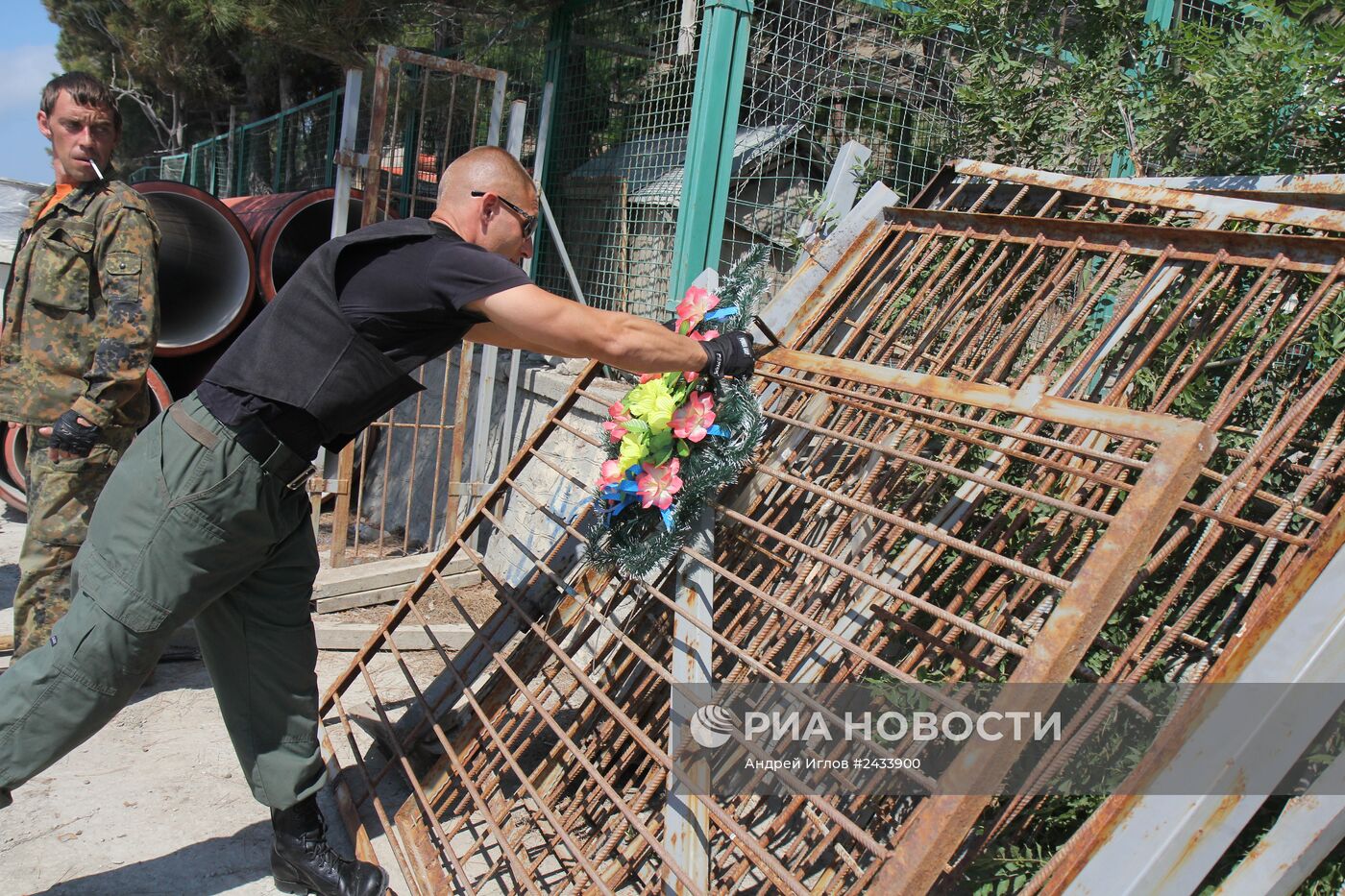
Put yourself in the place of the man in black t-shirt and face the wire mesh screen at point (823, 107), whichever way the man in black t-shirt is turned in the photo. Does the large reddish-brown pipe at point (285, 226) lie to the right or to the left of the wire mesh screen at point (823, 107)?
left

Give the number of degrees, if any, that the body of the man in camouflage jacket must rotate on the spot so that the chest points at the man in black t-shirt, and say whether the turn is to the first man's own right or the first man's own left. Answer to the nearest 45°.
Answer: approximately 45° to the first man's own left

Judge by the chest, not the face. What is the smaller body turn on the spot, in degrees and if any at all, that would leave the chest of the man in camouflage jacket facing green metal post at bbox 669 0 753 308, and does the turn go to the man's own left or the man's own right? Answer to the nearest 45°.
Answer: approximately 135° to the man's own left

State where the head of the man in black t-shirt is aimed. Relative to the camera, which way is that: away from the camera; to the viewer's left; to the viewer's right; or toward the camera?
to the viewer's right

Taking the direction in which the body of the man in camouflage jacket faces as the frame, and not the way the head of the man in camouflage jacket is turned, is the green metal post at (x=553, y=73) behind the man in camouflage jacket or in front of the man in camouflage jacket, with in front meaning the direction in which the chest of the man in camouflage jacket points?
behind

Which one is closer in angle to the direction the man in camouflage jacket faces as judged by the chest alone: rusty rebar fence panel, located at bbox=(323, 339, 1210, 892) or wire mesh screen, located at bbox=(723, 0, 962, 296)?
the rusty rebar fence panel

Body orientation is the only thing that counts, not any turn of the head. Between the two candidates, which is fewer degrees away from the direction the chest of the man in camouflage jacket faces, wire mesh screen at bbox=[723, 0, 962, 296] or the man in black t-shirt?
the man in black t-shirt

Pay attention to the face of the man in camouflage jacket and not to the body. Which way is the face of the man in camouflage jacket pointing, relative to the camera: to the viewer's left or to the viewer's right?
to the viewer's right

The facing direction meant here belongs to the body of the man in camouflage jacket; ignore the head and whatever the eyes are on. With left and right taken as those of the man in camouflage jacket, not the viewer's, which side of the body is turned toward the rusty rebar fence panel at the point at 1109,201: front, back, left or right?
left

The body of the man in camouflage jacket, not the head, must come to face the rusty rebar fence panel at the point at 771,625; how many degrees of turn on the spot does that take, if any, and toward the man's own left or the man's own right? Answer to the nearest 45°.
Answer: approximately 90° to the man's own left
